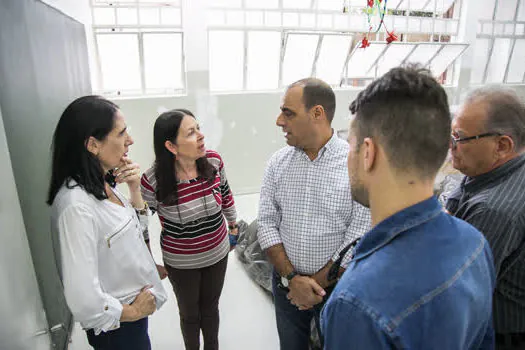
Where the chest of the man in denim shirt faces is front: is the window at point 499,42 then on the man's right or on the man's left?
on the man's right

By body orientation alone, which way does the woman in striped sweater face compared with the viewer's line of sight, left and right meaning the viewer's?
facing the viewer

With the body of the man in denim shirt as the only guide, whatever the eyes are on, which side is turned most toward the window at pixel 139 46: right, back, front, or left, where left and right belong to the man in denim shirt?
front

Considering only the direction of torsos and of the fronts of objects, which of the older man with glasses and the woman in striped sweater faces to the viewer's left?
the older man with glasses

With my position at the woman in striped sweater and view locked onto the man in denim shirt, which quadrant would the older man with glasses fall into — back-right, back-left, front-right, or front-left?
front-left

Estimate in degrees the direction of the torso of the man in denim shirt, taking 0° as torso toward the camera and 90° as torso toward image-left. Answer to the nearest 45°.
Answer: approximately 135°

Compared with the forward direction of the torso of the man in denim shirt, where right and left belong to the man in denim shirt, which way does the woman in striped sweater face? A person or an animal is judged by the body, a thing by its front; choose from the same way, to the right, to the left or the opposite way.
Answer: the opposite way

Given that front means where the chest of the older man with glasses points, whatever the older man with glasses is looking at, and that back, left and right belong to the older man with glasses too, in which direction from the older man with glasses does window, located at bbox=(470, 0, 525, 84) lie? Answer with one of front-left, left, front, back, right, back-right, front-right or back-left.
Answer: right

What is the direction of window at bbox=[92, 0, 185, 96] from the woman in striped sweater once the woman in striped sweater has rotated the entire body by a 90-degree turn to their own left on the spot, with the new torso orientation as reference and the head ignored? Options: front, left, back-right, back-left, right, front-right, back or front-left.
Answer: left

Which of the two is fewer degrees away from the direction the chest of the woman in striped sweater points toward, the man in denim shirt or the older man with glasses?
the man in denim shirt

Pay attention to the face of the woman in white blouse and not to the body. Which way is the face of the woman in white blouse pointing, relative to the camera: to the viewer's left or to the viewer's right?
to the viewer's right

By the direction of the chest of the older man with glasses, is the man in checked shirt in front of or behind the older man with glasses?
in front

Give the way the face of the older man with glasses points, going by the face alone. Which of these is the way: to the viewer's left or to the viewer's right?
to the viewer's left

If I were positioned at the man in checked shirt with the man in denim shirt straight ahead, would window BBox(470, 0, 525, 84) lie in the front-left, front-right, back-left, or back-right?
back-left

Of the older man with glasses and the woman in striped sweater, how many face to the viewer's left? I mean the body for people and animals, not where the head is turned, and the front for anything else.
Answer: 1

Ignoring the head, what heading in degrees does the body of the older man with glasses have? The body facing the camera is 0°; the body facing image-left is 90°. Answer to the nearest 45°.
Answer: approximately 90°

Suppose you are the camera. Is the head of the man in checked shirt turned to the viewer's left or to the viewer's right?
to the viewer's left
